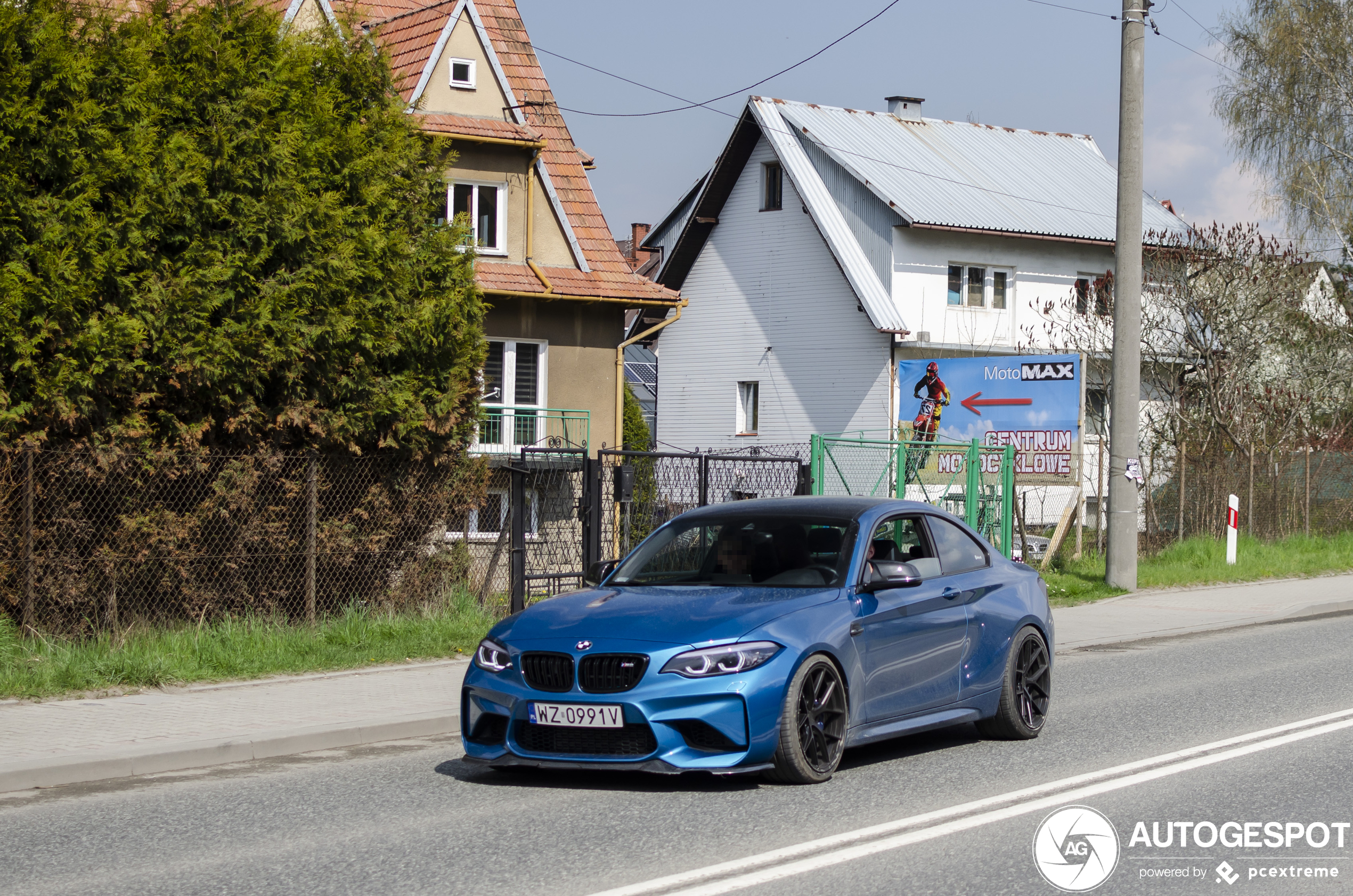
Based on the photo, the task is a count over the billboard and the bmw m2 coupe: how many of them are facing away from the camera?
0

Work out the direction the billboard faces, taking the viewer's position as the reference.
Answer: facing the viewer

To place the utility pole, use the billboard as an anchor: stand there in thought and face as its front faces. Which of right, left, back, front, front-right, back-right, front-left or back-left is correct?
front

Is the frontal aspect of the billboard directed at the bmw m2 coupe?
yes

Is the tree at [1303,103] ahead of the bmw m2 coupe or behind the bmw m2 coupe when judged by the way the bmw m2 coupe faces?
behind

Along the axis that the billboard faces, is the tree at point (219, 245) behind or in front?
in front

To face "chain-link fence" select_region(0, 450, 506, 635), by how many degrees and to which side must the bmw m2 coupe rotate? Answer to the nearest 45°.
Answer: approximately 90° to its right

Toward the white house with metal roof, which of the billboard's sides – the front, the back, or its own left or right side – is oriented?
back

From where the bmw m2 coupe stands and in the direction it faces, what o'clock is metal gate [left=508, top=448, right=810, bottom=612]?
The metal gate is roughly at 4 o'clock from the bmw m2 coupe.

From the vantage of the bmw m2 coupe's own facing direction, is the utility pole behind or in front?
behind

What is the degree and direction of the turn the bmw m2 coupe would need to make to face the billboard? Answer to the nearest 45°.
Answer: approximately 135° to its right

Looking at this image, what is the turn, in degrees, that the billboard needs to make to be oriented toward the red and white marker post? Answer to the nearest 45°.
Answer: approximately 90° to its left

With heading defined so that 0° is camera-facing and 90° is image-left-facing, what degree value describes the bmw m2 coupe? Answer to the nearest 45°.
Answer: approximately 45°

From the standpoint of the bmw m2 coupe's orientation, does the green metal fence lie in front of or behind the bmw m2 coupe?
behind
